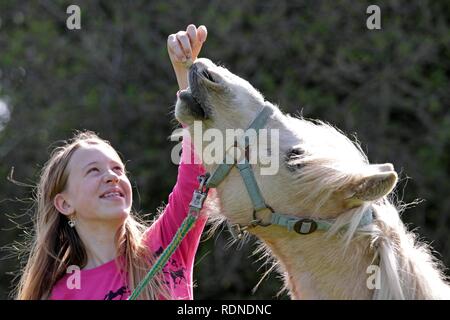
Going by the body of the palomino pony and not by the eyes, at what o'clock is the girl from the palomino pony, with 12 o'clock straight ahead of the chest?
The girl is roughly at 1 o'clock from the palomino pony.

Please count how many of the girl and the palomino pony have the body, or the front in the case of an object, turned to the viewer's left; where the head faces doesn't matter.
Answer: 1

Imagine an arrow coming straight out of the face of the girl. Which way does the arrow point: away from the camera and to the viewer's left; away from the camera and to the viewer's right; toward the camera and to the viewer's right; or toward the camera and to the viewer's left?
toward the camera and to the viewer's right

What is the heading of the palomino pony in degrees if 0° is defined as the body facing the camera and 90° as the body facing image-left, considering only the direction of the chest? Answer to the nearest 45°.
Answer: approximately 90°
